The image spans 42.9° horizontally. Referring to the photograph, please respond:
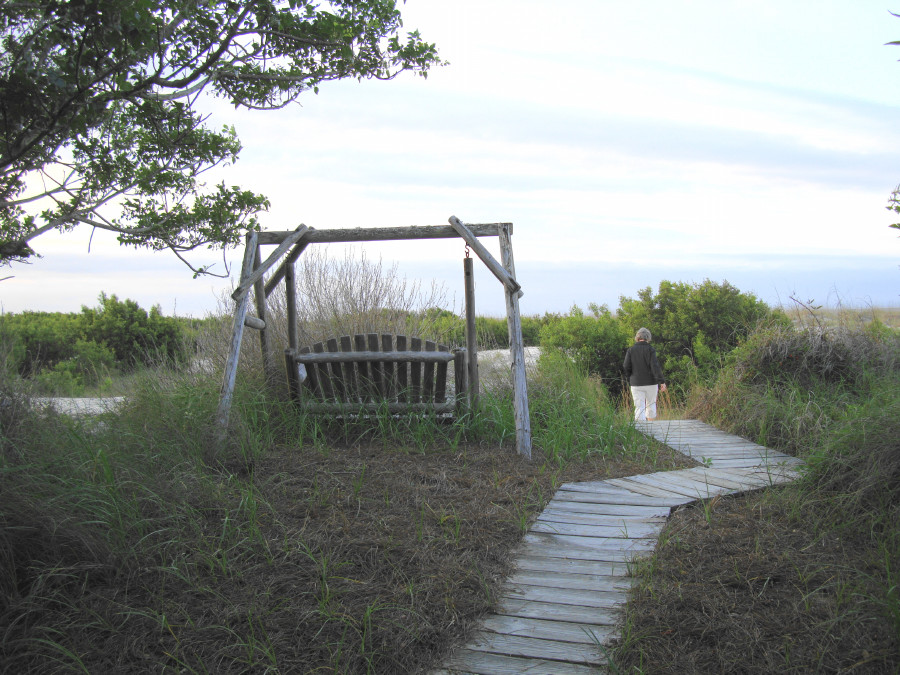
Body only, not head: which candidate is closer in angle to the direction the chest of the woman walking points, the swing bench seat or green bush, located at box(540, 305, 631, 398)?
the green bush

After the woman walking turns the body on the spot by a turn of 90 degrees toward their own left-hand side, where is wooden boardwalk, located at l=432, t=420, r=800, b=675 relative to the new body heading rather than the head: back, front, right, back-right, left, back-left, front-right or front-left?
left

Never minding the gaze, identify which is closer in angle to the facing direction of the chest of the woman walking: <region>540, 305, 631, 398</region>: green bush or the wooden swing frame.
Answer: the green bush

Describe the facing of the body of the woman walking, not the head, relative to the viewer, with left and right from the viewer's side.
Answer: facing away from the viewer

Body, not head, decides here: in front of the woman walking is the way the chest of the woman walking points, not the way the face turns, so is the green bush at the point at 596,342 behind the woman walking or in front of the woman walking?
in front

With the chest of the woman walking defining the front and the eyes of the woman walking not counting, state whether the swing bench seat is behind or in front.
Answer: behind
